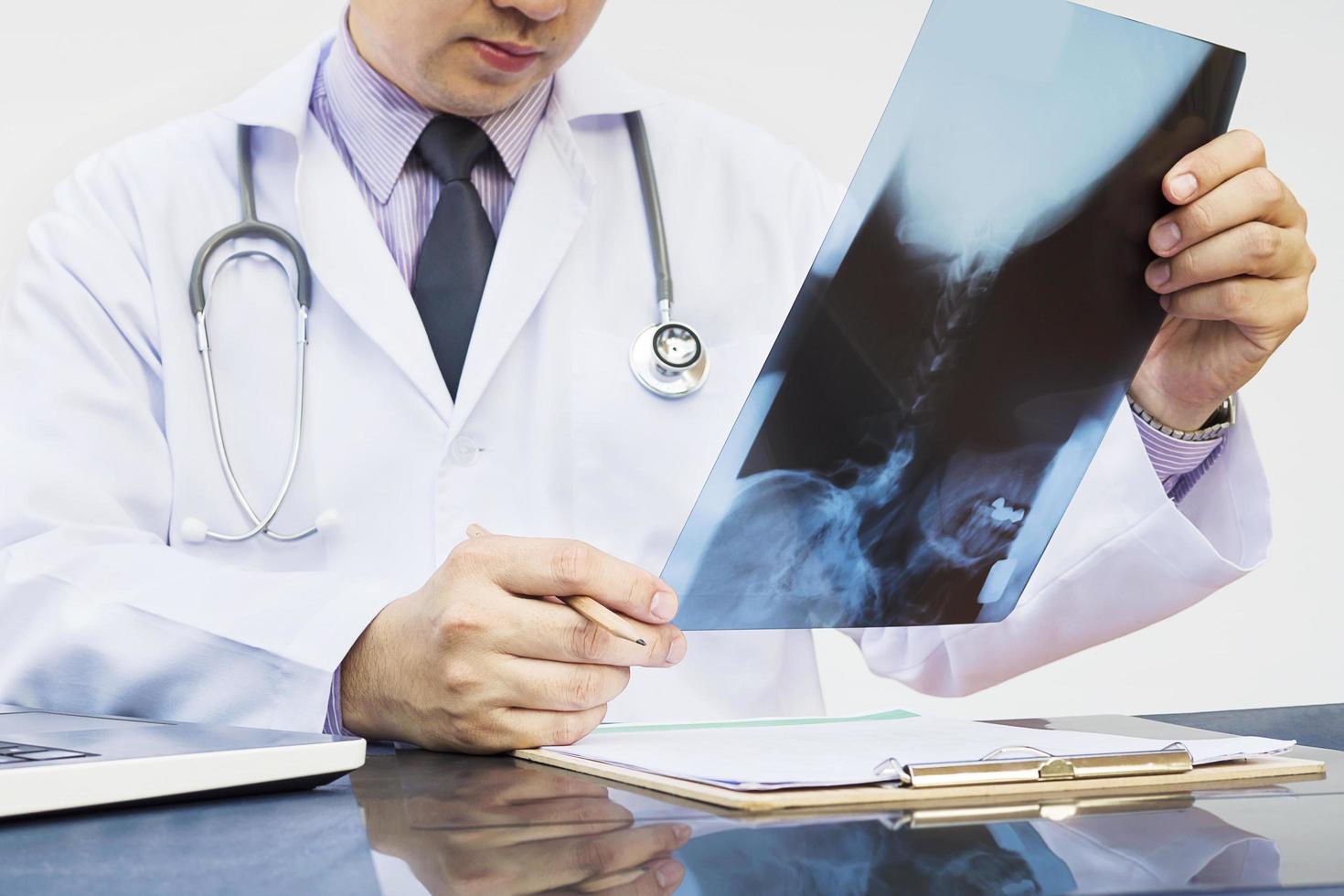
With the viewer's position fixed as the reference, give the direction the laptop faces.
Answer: facing away from the viewer and to the right of the viewer

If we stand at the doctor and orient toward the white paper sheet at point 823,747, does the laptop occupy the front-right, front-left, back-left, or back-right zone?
front-right

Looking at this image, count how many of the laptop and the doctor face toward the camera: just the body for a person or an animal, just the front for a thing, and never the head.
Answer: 1

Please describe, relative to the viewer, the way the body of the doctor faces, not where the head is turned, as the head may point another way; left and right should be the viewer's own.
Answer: facing the viewer

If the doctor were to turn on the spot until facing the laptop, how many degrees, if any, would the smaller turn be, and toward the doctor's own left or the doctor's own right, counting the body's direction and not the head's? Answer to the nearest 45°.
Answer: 0° — they already face it

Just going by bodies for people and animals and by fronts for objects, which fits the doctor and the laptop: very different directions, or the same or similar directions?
very different directions

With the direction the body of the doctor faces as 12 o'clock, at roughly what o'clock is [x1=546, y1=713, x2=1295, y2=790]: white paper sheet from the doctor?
The white paper sheet is roughly at 11 o'clock from the doctor.

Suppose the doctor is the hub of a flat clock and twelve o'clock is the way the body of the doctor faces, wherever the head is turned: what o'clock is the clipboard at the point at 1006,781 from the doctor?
The clipboard is roughly at 11 o'clock from the doctor.

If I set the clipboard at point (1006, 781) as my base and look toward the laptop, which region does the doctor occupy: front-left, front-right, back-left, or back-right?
front-right

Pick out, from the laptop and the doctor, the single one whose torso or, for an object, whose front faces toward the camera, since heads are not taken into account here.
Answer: the doctor

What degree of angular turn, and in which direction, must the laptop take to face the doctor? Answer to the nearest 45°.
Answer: approximately 45° to its left
